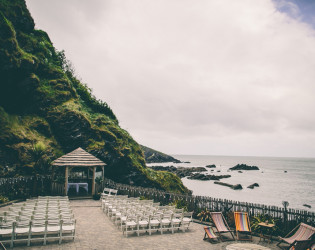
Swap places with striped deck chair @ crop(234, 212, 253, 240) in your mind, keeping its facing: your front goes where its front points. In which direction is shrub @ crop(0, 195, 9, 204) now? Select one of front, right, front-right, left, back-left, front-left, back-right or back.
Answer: right

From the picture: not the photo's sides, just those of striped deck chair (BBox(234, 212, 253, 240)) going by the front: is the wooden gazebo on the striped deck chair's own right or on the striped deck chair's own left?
on the striped deck chair's own right

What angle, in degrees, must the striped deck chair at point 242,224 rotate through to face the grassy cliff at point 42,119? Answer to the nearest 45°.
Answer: approximately 135° to its right

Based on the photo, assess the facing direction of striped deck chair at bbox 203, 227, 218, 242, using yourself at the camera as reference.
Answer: facing the viewer and to the right of the viewer

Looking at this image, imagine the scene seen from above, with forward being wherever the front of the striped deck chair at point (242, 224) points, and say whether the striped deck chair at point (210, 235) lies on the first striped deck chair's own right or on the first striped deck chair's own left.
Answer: on the first striped deck chair's own right

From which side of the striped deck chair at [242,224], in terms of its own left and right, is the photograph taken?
front

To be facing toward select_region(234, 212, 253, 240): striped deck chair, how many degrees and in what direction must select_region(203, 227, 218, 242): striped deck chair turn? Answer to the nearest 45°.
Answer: approximately 90° to its left

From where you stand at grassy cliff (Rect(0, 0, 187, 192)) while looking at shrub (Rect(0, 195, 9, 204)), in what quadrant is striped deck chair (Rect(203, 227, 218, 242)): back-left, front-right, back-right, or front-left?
front-left

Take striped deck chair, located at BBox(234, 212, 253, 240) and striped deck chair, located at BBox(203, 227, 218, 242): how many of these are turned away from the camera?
0
